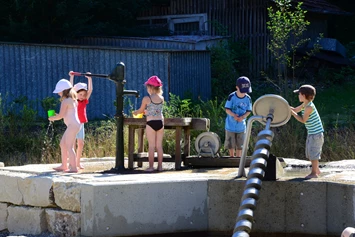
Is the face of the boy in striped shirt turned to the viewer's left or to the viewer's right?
to the viewer's left

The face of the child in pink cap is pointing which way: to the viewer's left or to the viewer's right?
to the viewer's left

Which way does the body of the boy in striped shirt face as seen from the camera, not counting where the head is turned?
to the viewer's left

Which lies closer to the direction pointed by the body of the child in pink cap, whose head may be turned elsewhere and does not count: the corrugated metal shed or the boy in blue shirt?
the corrugated metal shed

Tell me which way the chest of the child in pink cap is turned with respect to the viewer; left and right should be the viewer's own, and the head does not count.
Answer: facing away from the viewer and to the left of the viewer

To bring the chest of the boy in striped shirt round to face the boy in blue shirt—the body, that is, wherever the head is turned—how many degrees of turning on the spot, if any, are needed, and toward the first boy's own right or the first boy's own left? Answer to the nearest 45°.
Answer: approximately 45° to the first boy's own right

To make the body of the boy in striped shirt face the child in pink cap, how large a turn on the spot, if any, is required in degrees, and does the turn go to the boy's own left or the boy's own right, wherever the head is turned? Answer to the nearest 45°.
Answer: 0° — they already face them

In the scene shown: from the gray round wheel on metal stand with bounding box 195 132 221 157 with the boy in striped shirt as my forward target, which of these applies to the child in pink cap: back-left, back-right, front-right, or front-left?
back-right

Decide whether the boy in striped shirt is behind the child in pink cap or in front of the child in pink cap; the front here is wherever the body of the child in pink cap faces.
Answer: behind
